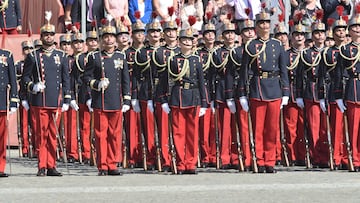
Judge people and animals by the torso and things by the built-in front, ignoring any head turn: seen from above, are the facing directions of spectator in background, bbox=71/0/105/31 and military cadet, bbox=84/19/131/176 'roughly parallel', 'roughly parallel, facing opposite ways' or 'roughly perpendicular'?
roughly parallel

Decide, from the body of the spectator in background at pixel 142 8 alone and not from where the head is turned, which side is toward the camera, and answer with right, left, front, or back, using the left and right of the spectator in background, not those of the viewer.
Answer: front

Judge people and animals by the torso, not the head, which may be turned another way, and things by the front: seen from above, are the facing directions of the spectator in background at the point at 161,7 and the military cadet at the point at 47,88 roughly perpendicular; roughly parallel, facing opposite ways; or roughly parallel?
roughly parallel

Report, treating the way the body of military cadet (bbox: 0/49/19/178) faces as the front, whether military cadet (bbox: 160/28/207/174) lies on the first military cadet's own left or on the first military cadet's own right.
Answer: on the first military cadet's own left

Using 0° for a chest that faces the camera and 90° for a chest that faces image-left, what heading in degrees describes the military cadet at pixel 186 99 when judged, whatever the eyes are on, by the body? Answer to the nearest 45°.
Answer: approximately 0°

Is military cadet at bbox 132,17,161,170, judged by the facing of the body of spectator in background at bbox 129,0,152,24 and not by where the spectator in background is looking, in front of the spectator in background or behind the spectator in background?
in front

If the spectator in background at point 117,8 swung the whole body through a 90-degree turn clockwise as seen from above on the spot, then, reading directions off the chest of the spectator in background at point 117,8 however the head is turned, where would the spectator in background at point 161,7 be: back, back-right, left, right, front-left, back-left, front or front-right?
back

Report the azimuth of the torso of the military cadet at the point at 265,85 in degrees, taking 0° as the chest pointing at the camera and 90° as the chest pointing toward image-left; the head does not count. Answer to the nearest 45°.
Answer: approximately 0°

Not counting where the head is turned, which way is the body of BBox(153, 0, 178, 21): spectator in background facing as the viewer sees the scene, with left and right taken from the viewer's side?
facing the viewer
